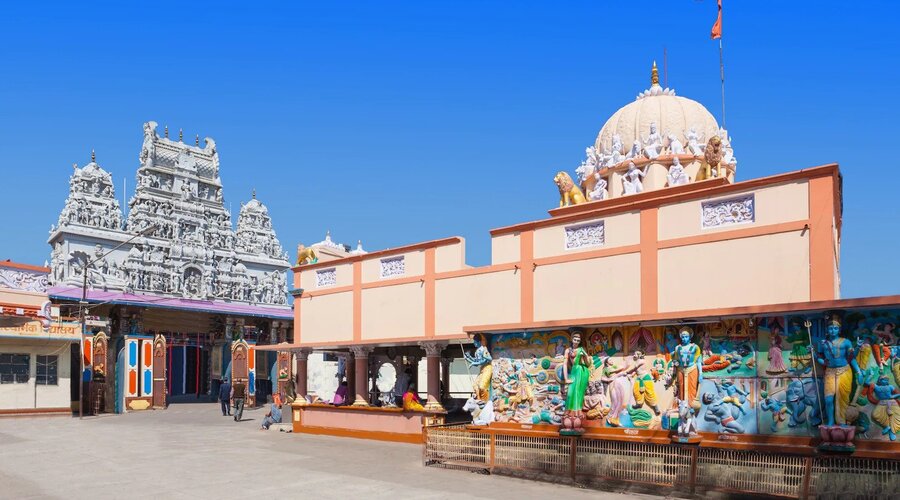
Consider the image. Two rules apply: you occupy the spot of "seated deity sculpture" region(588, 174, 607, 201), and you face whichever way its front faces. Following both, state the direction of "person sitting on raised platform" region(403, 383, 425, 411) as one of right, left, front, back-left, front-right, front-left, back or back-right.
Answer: front

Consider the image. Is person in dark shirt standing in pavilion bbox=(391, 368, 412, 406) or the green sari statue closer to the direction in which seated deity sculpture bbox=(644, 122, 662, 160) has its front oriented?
the green sari statue

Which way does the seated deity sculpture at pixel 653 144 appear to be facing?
toward the camera

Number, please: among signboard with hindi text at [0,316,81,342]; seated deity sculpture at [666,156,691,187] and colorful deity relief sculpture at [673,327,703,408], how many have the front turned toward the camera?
3

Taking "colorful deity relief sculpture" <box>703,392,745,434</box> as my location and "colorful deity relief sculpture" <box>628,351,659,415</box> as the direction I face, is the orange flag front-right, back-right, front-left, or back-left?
front-right

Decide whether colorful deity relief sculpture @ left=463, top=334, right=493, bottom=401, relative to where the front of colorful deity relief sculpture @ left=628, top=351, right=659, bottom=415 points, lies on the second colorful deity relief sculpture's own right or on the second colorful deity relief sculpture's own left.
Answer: on the second colorful deity relief sculpture's own right

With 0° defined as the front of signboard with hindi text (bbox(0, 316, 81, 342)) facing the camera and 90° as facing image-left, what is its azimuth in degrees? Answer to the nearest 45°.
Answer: approximately 0°

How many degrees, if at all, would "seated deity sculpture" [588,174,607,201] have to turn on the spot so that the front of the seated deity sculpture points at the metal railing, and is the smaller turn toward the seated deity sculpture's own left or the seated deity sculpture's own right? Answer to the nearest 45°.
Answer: approximately 45° to the seated deity sculpture's own left

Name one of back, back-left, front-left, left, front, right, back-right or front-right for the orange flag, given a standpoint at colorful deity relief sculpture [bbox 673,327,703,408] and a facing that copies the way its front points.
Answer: back

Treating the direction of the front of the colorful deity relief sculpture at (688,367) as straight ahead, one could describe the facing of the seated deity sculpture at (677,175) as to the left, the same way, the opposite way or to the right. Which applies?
the same way

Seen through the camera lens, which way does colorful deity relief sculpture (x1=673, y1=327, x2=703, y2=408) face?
facing the viewer

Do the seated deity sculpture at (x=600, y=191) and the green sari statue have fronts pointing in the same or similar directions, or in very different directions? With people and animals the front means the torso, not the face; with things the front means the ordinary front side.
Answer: same or similar directions

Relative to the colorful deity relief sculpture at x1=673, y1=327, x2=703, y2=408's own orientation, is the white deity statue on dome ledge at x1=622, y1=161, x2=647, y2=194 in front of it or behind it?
behind

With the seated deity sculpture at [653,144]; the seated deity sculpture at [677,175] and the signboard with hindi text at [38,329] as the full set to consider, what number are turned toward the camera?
3
